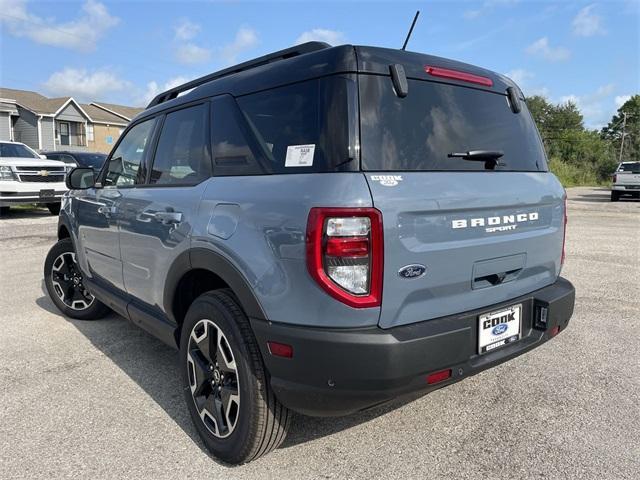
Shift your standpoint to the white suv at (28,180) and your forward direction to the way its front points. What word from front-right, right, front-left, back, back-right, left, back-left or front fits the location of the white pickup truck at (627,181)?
front-left

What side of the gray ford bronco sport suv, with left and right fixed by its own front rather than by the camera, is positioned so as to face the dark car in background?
front

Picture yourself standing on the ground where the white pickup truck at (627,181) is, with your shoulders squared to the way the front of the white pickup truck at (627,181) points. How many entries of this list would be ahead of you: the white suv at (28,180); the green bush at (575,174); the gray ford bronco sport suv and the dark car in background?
1

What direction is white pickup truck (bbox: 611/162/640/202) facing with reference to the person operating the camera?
facing away from the viewer

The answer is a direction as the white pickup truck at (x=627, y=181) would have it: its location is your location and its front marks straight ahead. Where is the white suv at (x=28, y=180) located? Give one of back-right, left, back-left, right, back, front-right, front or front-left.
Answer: back-left

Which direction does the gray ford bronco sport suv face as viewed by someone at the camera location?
facing away from the viewer and to the left of the viewer

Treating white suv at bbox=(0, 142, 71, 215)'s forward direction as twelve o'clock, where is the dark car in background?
The dark car in background is roughly at 8 o'clock from the white suv.

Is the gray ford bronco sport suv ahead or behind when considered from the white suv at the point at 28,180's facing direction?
ahead

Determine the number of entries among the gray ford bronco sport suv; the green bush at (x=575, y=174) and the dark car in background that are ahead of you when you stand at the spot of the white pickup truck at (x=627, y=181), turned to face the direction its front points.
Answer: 1

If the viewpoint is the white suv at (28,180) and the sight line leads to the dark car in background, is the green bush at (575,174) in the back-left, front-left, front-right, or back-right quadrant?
front-right

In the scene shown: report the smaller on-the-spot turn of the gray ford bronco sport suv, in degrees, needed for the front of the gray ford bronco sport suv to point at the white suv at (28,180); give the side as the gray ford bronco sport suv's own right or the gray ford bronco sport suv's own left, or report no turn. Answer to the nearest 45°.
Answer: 0° — it already faces it
